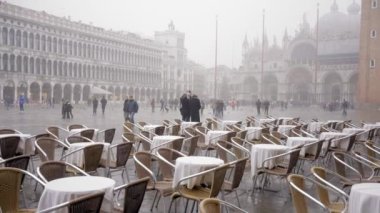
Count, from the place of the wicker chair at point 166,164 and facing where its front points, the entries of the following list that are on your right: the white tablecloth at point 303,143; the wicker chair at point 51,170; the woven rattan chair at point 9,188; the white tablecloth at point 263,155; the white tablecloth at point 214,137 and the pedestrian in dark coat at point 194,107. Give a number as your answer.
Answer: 2

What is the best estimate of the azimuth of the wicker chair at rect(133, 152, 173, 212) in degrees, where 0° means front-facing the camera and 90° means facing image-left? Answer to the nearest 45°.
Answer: approximately 315°

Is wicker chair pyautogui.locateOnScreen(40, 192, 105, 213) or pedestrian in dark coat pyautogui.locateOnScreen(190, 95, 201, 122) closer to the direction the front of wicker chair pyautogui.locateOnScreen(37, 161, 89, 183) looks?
the wicker chair

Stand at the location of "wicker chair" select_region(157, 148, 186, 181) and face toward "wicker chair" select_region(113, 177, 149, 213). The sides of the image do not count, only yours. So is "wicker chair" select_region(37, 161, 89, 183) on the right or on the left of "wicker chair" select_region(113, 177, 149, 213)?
right

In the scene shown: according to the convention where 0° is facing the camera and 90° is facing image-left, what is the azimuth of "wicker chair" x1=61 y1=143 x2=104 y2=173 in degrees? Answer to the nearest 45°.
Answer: approximately 135°

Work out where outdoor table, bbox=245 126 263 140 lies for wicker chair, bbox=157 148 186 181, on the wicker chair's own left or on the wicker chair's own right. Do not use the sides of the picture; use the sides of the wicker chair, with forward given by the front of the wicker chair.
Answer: on the wicker chair's own left
